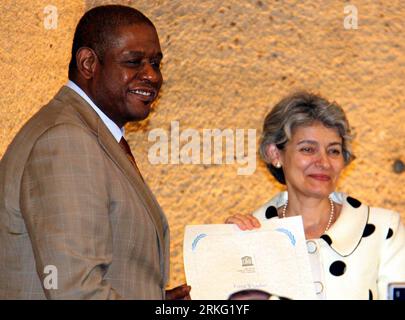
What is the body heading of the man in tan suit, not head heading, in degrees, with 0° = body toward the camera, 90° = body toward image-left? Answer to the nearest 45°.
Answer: approximately 270°

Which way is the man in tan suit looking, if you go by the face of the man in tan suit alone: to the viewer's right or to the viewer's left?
to the viewer's right
